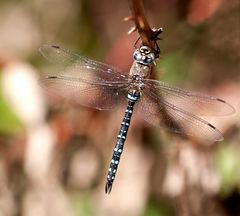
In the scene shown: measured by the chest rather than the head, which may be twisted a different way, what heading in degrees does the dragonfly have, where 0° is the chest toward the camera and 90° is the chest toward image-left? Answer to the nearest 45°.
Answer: approximately 180°
